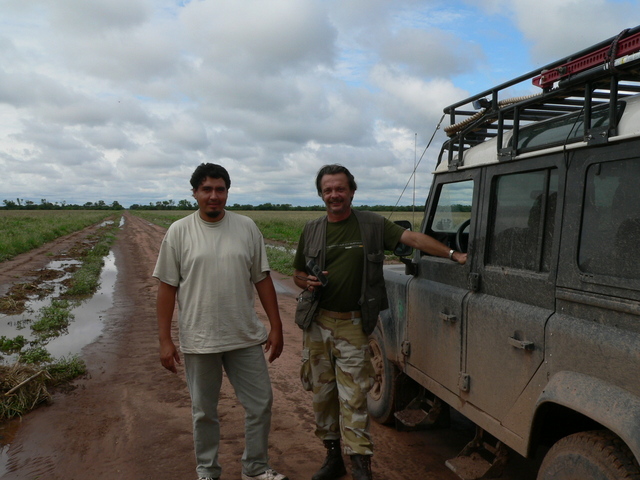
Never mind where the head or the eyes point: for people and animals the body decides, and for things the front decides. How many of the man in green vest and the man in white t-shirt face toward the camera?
2

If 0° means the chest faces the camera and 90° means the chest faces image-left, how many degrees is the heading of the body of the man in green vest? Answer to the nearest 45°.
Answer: approximately 0°

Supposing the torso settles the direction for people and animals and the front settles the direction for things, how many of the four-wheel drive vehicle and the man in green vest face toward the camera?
1

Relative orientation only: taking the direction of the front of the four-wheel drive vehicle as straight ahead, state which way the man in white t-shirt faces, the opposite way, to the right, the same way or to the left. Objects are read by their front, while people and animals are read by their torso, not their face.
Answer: the opposite way

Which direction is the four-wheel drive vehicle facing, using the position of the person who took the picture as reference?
facing away from the viewer and to the left of the viewer

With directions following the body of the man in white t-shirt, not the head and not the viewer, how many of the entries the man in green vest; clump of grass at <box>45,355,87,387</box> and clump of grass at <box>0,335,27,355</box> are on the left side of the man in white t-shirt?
1

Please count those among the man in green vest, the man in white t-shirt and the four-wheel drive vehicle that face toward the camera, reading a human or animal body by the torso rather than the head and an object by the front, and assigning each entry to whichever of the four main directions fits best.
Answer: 2

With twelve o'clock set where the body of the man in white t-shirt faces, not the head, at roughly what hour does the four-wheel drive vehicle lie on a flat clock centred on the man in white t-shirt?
The four-wheel drive vehicle is roughly at 10 o'clock from the man in white t-shirt.

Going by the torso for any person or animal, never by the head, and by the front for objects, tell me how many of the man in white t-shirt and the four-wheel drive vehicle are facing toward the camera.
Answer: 1

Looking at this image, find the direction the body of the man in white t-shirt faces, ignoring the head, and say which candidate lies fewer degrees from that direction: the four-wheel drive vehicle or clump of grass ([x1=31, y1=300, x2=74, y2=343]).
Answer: the four-wheel drive vehicle

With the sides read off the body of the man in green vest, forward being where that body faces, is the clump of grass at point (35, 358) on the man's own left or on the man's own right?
on the man's own right

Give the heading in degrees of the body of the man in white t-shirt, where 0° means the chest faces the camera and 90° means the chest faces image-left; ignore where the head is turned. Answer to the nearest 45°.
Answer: approximately 0°
